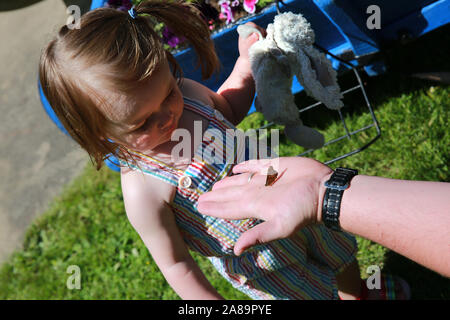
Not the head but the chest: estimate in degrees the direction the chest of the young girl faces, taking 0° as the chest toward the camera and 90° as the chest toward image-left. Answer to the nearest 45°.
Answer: approximately 315°

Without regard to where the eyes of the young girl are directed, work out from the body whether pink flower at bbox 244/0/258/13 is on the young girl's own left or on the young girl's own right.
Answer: on the young girl's own left

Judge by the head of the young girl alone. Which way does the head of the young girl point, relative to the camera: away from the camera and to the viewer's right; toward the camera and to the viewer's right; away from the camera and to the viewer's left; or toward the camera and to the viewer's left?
toward the camera and to the viewer's right
